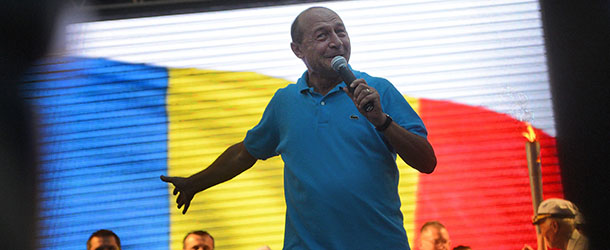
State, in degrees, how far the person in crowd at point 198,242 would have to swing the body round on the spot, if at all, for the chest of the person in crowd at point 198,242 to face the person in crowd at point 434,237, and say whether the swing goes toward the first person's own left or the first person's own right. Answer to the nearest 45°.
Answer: approximately 90° to the first person's own left

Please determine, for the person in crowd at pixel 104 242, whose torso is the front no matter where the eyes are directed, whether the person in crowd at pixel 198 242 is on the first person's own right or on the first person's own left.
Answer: on the first person's own left

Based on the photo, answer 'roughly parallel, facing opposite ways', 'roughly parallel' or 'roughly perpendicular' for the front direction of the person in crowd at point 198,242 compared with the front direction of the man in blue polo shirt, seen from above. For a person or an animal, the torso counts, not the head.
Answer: roughly parallel

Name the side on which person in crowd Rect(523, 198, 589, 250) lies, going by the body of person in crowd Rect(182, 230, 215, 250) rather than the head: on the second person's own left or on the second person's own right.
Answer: on the second person's own left

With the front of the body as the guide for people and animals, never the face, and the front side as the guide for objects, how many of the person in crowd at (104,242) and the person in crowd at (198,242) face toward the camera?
2

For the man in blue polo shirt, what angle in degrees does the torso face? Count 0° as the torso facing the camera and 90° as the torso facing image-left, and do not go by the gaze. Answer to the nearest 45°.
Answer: approximately 0°

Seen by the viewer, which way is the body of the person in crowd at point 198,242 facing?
toward the camera

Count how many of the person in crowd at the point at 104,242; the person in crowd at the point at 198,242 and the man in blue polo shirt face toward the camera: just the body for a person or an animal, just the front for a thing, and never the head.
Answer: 3

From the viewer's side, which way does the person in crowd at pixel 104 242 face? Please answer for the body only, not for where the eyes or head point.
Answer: toward the camera
